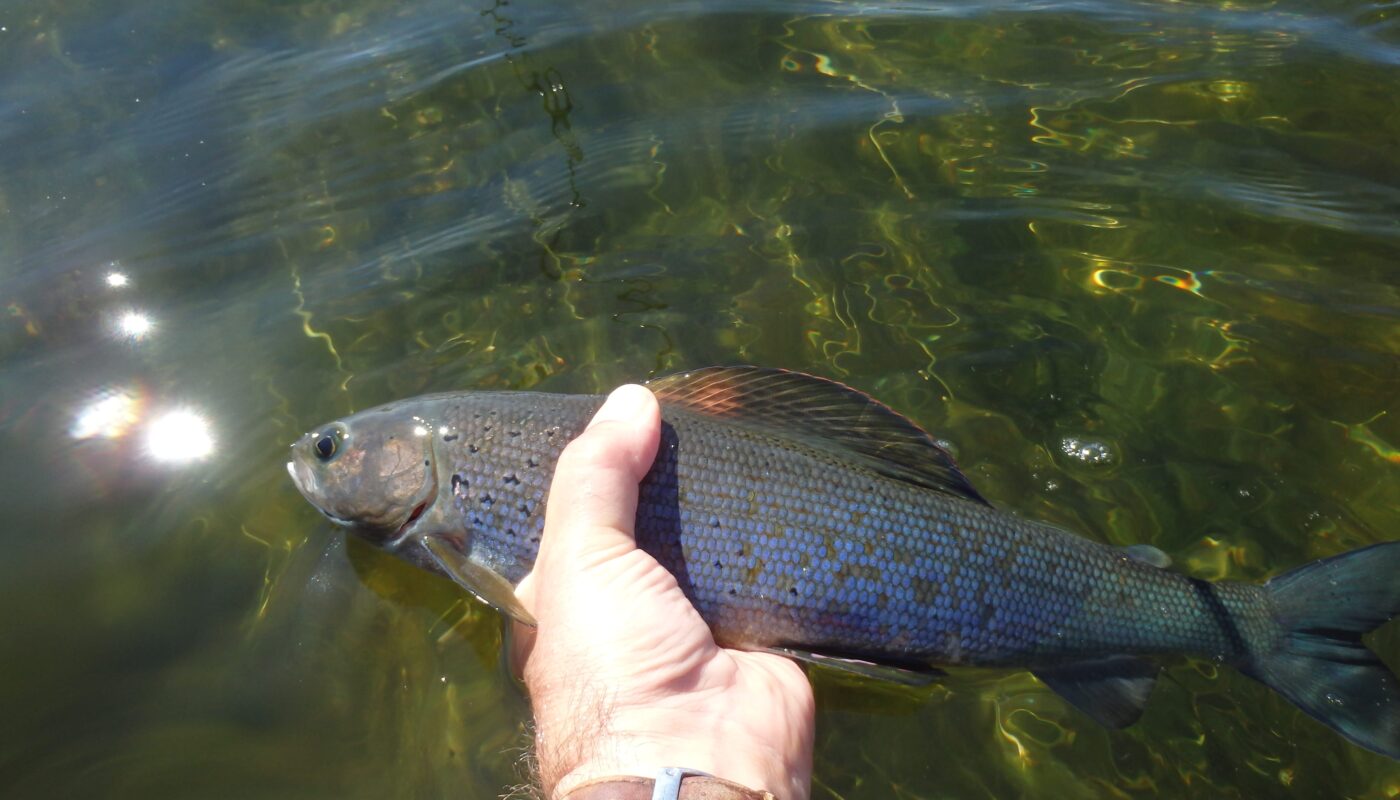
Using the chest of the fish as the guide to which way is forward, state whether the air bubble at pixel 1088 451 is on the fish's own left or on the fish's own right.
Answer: on the fish's own right

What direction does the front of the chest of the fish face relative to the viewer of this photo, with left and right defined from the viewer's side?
facing to the left of the viewer
